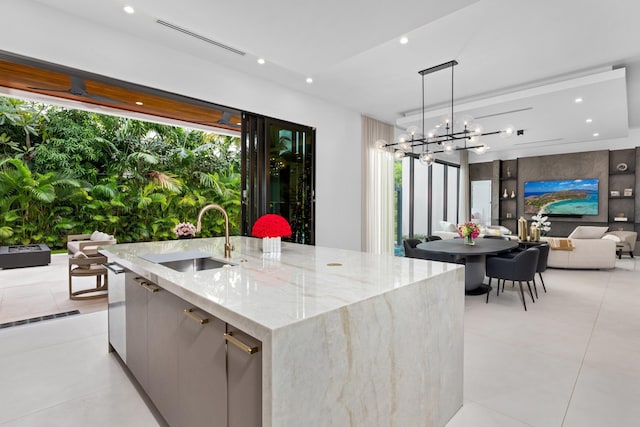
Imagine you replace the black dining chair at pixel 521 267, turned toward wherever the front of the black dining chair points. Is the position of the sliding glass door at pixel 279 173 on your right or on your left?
on your left

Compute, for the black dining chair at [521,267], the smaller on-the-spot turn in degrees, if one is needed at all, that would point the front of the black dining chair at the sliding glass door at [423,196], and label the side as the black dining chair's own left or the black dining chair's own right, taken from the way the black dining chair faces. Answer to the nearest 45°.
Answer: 0° — it already faces it

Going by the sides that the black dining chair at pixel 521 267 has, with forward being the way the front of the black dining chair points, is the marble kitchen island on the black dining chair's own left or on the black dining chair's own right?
on the black dining chair's own left

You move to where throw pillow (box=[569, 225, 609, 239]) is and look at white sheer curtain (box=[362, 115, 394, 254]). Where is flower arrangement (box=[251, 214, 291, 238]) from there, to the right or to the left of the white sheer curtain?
left

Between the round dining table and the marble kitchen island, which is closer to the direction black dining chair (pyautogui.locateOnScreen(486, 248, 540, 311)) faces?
the round dining table

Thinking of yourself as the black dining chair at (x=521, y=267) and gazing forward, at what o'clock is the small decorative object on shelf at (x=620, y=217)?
The small decorative object on shelf is roughly at 2 o'clock from the black dining chair.

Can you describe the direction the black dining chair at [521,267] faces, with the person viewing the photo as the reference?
facing away from the viewer and to the left of the viewer

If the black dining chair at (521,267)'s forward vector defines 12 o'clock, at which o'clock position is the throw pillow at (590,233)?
The throw pillow is roughly at 2 o'clock from the black dining chair.

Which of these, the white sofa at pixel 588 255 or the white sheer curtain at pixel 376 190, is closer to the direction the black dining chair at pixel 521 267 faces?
the white sheer curtain

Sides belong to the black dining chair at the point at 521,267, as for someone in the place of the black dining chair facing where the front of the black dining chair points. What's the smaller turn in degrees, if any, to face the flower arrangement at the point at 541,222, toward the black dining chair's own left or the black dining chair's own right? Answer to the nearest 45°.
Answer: approximately 45° to the black dining chair's own right
